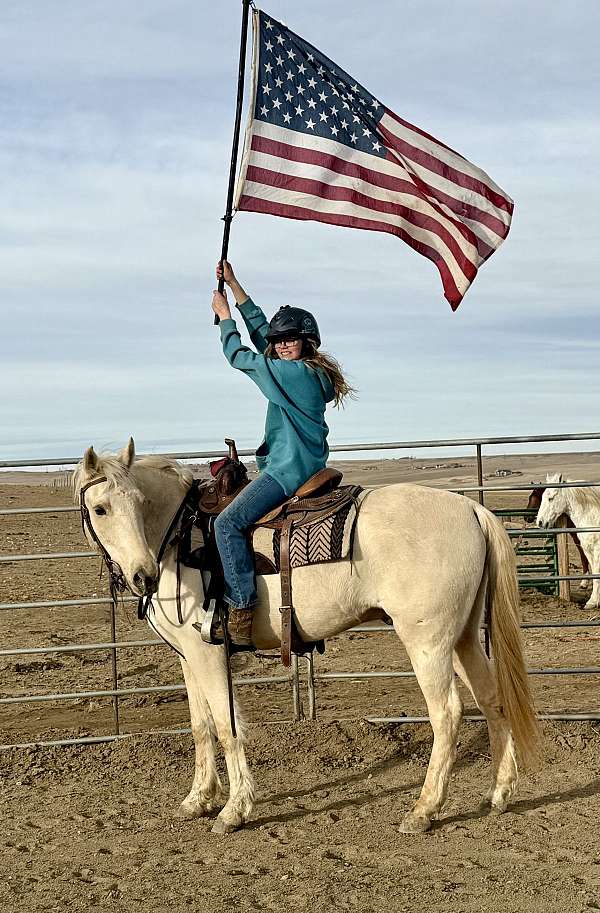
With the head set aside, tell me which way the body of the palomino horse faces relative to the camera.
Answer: to the viewer's left

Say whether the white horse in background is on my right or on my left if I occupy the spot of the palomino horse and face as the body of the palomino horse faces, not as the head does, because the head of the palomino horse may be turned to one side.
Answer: on my right

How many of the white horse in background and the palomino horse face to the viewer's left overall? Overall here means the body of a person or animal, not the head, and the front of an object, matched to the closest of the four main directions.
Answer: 2

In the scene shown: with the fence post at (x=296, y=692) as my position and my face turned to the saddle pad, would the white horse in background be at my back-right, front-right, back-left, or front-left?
back-left

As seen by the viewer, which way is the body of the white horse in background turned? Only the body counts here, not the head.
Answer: to the viewer's left

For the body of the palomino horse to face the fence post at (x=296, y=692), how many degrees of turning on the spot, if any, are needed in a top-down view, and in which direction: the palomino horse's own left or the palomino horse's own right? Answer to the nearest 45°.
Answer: approximately 90° to the palomino horse's own right

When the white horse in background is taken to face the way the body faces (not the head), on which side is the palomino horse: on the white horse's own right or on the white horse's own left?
on the white horse's own left

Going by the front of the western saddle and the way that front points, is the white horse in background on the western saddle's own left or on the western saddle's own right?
on the western saddle's own right

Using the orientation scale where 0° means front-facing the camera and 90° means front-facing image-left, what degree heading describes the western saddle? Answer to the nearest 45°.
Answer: approximately 90°

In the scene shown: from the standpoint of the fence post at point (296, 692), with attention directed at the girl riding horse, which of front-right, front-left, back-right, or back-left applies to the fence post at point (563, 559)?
back-left

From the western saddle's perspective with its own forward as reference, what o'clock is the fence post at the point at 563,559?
The fence post is roughly at 4 o'clock from the western saddle.

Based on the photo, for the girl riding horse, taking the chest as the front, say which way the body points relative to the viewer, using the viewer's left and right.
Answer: facing to the left of the viewer
